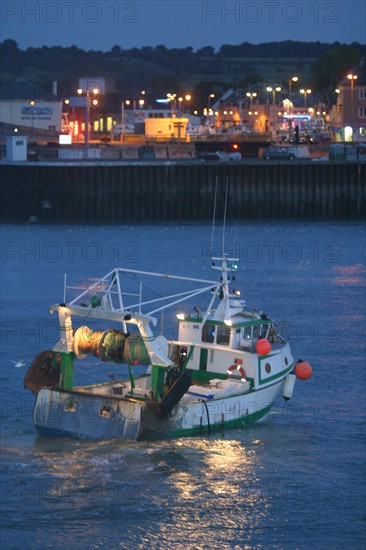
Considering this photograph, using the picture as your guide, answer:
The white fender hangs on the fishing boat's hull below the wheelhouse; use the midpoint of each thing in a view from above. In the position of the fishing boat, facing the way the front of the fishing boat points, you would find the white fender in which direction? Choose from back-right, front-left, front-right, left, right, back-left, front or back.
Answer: front

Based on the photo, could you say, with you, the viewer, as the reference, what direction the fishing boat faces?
facing away from the viewer and to the right of the viewer
